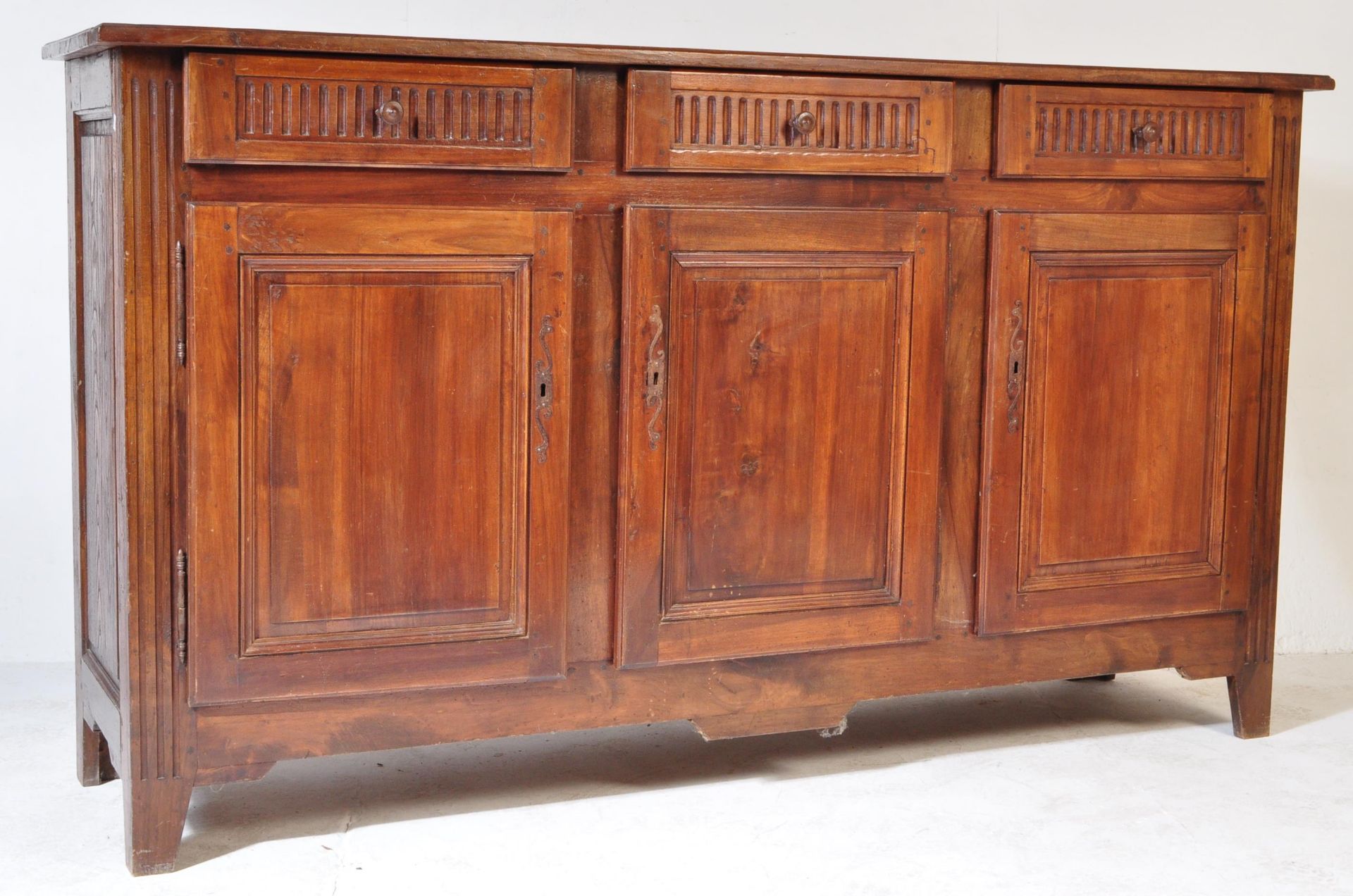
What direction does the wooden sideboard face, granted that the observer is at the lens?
facing the viewer and to the right of the viewer
